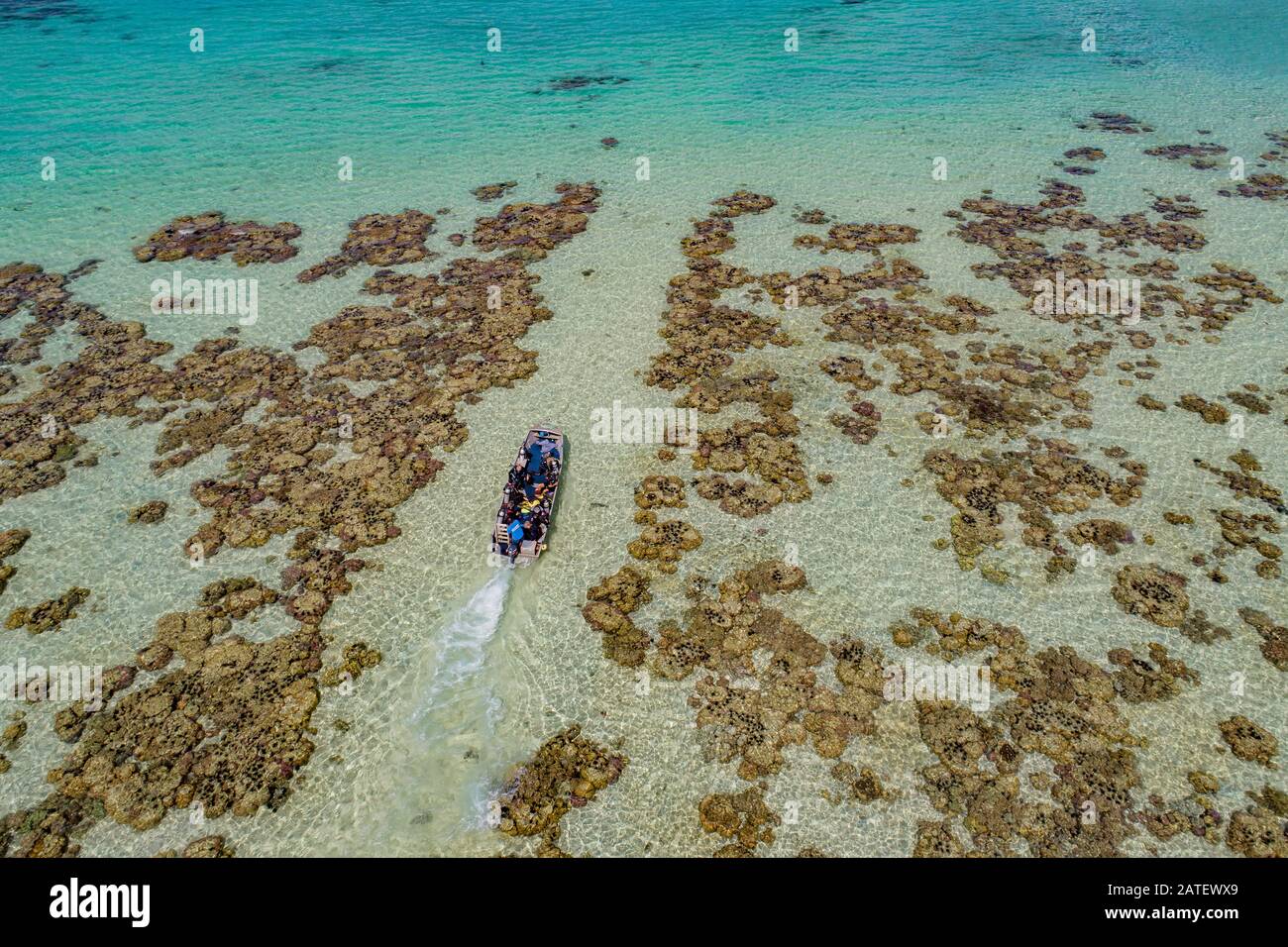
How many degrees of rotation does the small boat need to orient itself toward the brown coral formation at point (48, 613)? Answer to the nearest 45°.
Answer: approximately 90° to its left

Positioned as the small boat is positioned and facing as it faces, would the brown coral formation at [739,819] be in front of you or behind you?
behind

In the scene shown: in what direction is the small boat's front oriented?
away from the camera

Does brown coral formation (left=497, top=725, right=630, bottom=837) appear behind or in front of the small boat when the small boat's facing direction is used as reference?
behind

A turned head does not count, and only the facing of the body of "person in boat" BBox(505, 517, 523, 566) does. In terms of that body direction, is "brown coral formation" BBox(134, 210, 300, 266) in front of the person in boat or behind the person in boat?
in front

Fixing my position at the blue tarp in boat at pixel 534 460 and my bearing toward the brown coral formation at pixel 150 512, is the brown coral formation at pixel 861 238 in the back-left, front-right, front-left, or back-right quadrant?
back-right

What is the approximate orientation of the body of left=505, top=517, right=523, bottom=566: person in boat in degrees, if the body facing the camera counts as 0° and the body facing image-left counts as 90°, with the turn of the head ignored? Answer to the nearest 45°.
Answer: approximately 180°

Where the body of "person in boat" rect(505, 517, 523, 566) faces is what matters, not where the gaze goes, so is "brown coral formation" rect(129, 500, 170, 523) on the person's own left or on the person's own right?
on the person's own left

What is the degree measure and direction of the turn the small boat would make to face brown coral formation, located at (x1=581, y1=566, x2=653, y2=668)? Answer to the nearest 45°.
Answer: approximately 135° to its right

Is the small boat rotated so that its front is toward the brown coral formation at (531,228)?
yes

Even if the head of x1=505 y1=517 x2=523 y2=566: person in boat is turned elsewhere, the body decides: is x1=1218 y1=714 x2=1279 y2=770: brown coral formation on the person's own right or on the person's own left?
on the person's own right
